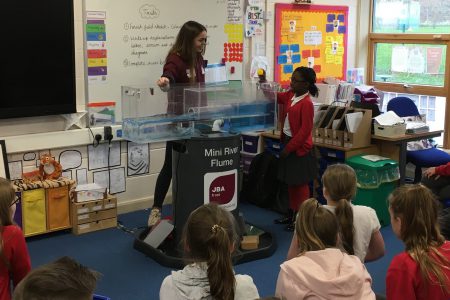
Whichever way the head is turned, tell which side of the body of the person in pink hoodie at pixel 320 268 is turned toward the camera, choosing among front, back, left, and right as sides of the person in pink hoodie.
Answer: back

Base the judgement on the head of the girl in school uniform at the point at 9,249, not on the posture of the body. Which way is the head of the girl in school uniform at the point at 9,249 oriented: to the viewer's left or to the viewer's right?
to the viewer's right

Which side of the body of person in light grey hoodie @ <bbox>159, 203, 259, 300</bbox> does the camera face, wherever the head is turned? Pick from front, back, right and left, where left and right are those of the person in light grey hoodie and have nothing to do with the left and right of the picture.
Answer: back

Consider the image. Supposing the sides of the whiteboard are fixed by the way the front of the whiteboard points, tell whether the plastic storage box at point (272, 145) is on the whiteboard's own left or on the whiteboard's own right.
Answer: on the whiteboard's own left

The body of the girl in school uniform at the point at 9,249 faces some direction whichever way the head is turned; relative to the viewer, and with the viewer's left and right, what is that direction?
facing away from the viewer and to the right of the viewer

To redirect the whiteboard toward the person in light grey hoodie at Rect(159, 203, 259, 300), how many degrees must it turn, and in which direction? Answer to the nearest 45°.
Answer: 0° — it already faces them

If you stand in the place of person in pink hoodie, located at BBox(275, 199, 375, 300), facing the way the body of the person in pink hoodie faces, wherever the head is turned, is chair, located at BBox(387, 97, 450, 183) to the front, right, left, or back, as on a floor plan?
front

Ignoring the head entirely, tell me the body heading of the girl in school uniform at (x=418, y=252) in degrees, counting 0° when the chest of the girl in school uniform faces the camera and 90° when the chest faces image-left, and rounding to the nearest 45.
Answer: approximately 135°

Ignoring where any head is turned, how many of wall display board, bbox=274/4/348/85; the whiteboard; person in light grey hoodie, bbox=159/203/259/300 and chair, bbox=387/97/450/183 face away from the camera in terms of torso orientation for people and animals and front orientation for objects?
1

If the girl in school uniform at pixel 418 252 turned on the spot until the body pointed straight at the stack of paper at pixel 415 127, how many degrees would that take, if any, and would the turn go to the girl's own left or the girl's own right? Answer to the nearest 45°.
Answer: approximately 45° to the girl's own right

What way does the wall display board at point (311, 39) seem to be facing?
toward the camera

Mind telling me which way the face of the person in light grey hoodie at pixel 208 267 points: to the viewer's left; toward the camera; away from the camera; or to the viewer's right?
away from the camera

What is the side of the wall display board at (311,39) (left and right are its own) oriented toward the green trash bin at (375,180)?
front

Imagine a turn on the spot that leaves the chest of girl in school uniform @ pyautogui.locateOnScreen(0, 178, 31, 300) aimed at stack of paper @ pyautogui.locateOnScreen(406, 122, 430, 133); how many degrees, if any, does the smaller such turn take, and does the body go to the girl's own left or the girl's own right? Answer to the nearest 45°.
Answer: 0° — they already face it

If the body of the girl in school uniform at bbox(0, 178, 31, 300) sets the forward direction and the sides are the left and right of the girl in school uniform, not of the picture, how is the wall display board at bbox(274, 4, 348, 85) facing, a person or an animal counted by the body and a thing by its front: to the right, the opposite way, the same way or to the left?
the opposite way
